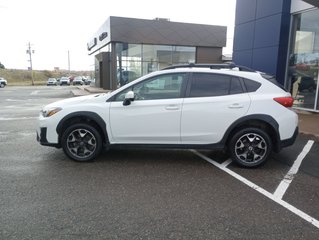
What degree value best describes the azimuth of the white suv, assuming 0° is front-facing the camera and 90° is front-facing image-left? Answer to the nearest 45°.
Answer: approximately 90°

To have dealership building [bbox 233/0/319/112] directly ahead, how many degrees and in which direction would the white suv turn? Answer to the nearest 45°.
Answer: approximately 135° to its right

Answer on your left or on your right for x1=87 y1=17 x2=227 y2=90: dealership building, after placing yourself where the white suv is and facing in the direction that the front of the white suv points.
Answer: on your right

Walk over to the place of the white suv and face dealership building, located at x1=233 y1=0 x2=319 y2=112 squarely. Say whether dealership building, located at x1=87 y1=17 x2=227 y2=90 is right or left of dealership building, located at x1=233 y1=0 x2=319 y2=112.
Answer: left
